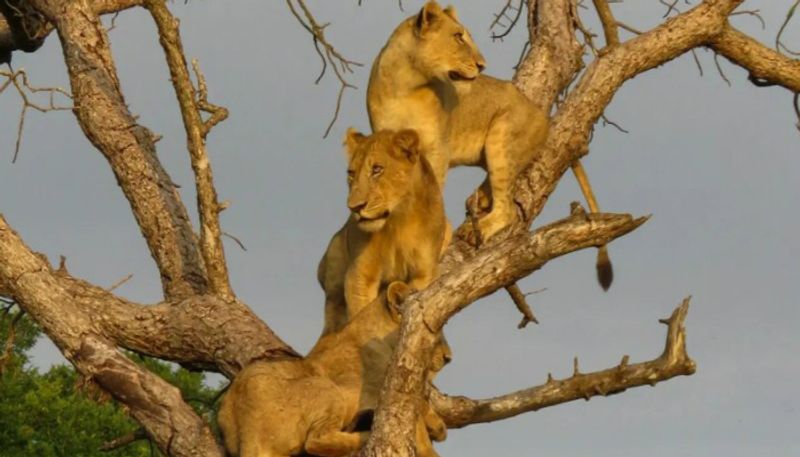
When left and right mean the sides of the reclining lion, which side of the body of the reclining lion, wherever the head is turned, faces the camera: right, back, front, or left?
right
